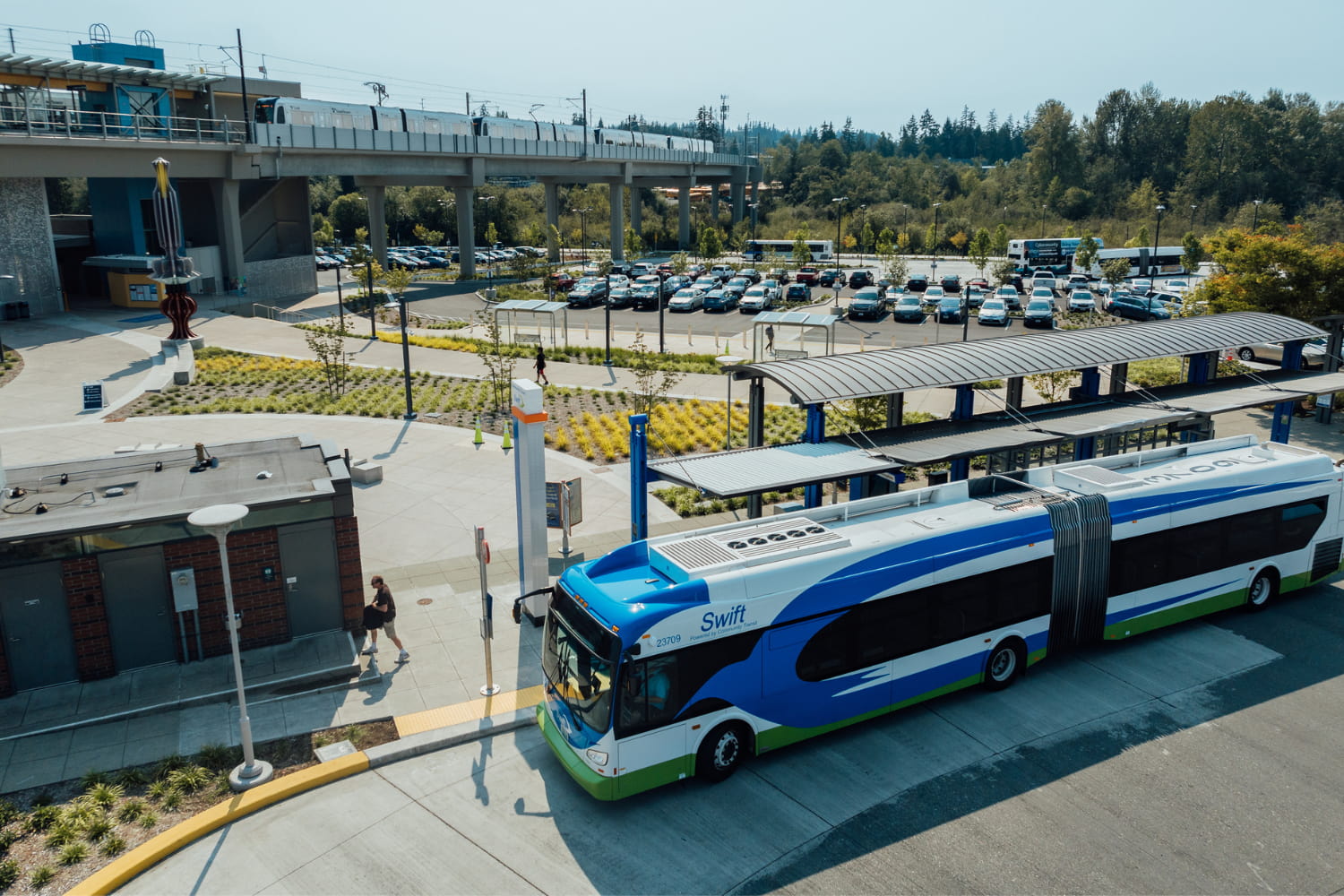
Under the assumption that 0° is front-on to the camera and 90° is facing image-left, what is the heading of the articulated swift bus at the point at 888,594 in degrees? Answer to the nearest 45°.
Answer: approximately 45°

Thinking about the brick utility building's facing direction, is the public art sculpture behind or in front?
behind

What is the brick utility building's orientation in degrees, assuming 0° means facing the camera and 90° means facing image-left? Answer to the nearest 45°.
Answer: approximately 0°

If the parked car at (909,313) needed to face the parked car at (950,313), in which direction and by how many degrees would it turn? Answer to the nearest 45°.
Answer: approximately 90° to its left

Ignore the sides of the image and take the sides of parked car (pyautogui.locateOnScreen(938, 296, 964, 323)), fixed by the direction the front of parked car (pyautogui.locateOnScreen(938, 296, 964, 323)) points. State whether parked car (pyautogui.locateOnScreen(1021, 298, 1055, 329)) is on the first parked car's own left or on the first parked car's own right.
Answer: on the first parked car's own left

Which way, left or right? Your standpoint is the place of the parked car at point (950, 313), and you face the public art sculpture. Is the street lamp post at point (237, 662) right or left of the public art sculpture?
left

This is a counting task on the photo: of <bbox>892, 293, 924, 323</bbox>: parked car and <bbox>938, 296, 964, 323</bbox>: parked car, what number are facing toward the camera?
2

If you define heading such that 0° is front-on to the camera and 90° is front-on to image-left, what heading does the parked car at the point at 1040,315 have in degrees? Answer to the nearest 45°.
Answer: approximately 0°

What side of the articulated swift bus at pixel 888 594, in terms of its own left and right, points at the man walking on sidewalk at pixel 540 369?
right

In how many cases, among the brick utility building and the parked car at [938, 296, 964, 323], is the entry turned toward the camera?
2
